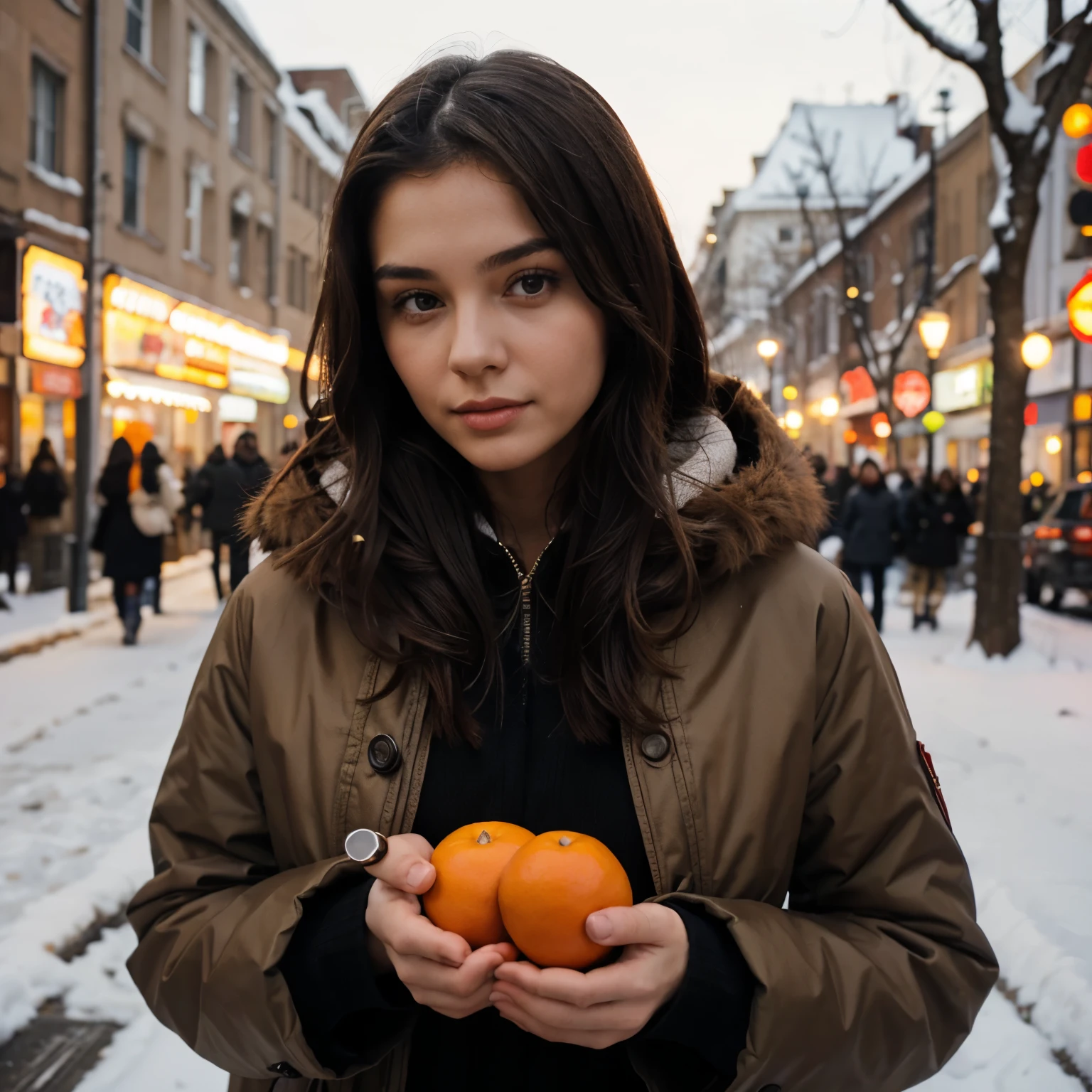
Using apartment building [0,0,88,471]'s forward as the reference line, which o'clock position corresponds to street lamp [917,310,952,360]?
The street lamp is roughly at 11 o'clock from the apartment building.

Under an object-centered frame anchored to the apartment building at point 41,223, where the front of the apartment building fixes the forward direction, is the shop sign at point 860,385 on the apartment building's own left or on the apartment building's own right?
on the apartment building's own left

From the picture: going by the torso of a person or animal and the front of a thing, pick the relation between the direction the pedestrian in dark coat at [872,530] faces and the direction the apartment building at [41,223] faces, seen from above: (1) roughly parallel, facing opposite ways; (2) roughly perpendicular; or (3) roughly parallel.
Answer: roughly perpendicular

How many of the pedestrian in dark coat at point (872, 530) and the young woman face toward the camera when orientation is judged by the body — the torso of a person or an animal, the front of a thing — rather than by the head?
2

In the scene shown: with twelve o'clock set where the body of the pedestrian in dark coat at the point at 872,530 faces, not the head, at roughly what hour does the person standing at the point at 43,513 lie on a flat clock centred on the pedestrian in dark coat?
The person standing is roughly at 3 o'clock from the pedestrian in dark coat.

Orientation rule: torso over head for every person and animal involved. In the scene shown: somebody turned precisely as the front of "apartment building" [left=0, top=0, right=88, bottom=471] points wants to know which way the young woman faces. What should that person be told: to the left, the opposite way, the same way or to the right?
to the right

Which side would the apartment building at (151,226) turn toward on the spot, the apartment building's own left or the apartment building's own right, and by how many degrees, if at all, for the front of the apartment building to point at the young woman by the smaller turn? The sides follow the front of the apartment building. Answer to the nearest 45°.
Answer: approximately 45° to the apartment building's own right

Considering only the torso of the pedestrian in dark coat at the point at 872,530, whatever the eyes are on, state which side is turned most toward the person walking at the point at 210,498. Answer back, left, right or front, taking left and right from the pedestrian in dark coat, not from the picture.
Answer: right

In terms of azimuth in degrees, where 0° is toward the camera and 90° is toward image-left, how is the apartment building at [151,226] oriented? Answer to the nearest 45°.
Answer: approximately 315°
